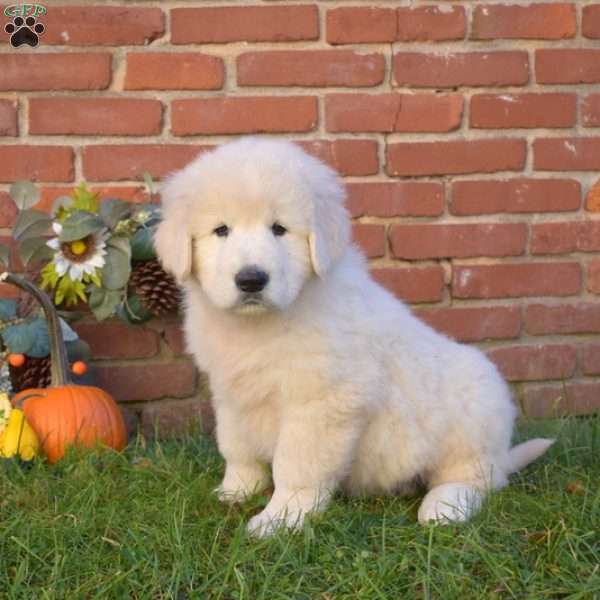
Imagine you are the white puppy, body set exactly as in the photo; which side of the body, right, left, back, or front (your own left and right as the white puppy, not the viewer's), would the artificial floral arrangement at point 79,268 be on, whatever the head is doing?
right

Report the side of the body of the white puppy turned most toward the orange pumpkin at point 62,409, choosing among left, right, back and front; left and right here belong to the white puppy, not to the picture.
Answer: right

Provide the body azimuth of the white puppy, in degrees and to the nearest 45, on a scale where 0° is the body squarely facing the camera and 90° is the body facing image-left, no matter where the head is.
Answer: approximately 45°

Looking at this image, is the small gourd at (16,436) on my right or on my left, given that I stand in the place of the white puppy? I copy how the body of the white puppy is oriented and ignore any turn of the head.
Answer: on my right
